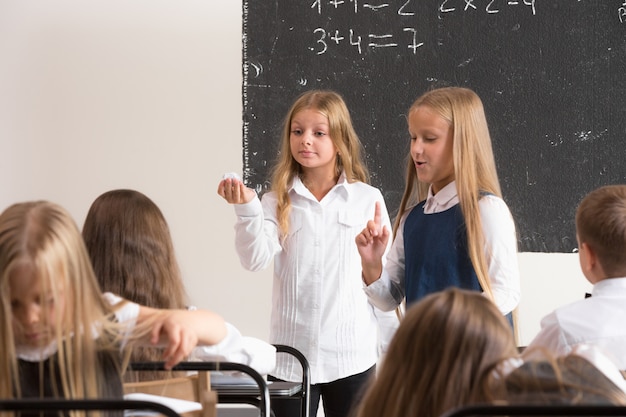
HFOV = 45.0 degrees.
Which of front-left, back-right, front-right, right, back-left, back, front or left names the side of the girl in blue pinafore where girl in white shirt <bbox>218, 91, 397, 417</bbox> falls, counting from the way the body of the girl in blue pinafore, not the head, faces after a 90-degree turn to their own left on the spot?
back

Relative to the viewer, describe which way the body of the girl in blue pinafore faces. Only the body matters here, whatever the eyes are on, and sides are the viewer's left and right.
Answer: facing the viewer and to the left of the viewer

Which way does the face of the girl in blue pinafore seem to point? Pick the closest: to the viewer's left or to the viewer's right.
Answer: to the viewer's left

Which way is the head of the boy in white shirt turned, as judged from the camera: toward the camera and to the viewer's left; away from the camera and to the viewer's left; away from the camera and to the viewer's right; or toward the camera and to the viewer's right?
away from the camera and to the viewer's left

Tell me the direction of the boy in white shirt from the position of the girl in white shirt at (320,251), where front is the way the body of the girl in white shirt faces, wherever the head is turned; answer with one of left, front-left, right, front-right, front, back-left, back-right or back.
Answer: front-left

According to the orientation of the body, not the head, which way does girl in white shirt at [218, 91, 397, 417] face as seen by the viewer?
toward the camera

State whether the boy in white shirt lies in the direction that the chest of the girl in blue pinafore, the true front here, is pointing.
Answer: no
